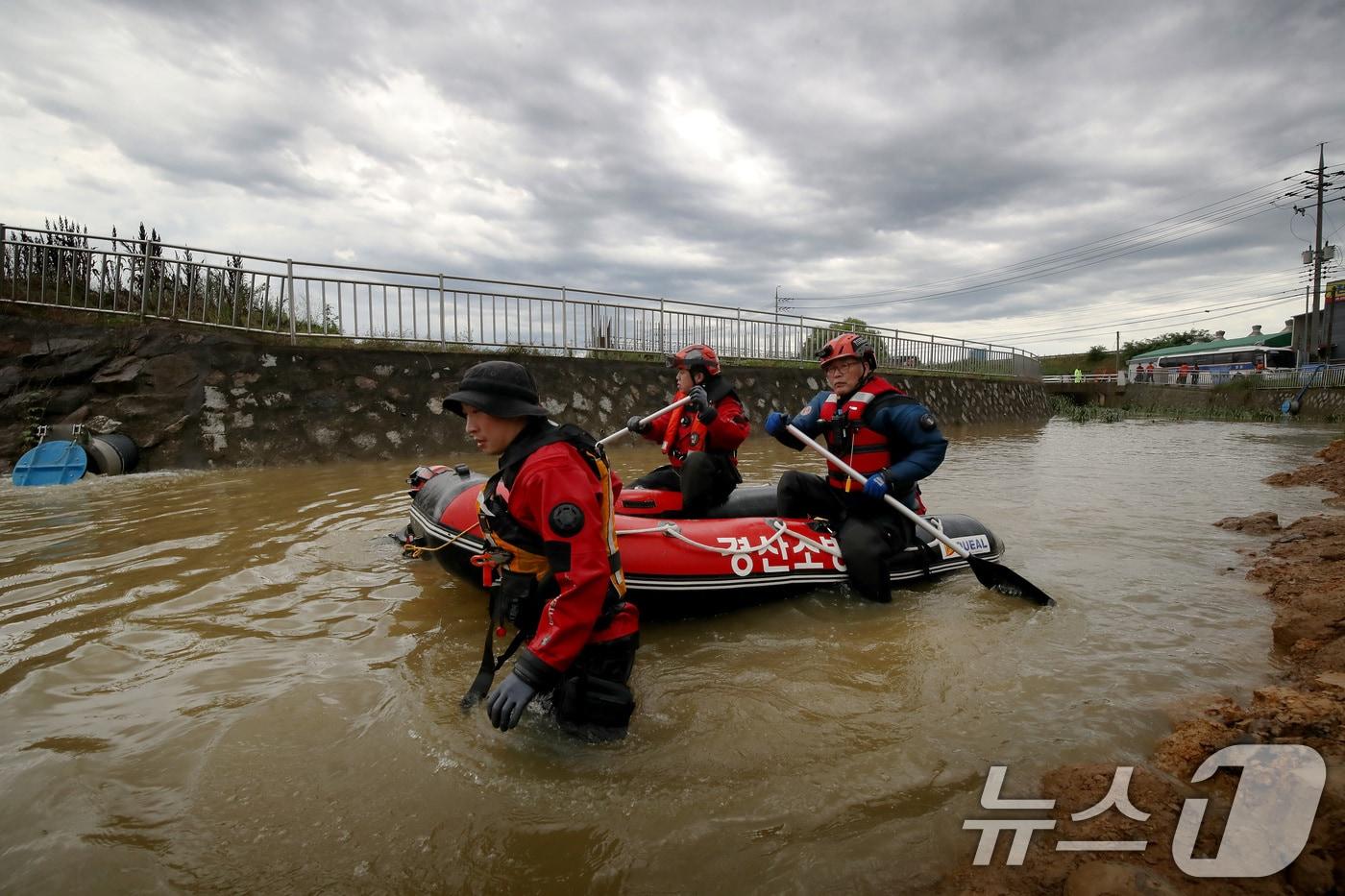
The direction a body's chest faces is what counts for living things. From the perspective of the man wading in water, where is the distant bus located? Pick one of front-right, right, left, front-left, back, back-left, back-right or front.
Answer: back-right

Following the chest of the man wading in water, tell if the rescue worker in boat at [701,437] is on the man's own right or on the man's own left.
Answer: on the man's own right

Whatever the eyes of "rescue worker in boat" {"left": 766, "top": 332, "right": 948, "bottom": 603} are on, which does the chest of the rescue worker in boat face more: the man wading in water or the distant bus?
the man wading in water

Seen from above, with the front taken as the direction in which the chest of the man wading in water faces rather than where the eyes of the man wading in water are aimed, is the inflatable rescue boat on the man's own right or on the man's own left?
on the man's own right

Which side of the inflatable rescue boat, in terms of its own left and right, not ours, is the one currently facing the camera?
left

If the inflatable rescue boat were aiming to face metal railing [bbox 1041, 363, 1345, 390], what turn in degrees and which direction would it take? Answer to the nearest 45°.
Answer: approximately 135° to its right

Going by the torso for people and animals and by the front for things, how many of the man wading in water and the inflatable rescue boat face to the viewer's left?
2

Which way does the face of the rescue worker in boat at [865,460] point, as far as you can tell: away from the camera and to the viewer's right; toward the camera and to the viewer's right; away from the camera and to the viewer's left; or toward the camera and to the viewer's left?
toward the camera and to the viewer's left

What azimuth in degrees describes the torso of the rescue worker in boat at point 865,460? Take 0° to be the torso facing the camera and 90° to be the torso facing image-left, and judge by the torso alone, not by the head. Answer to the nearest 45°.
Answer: approximately 45°

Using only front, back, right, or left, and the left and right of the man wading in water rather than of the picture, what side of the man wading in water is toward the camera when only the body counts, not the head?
left
